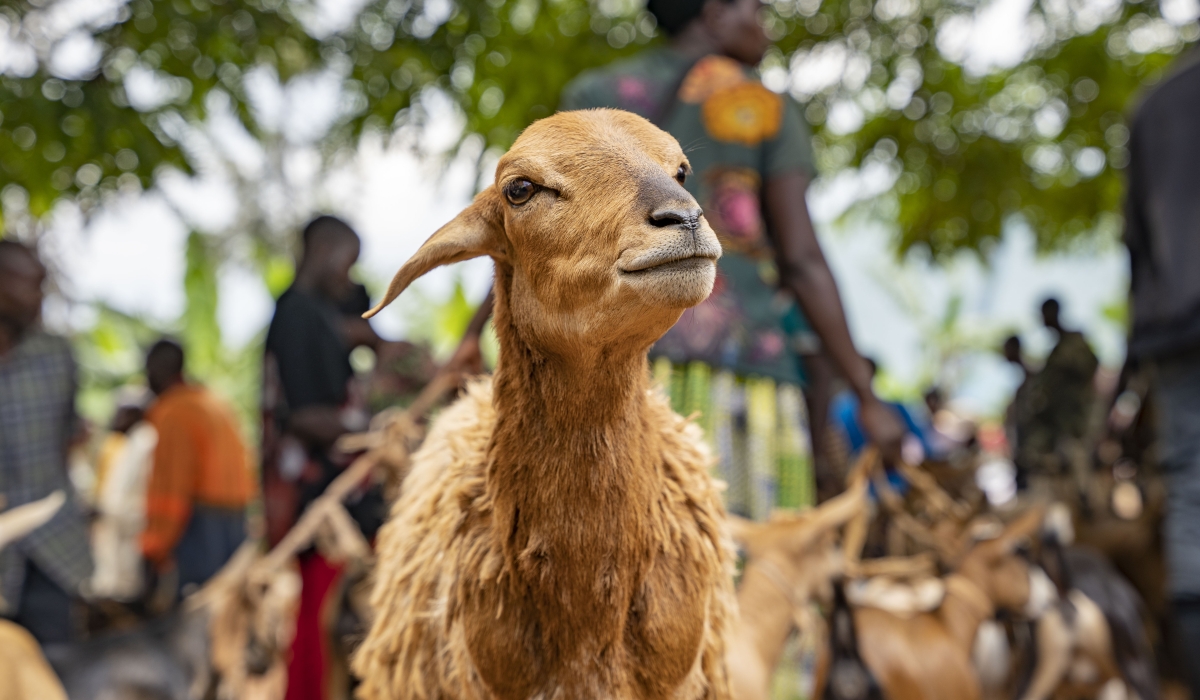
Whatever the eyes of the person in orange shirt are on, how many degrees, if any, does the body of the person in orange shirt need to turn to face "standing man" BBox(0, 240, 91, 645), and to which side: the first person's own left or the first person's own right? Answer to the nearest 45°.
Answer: approximately 135° to the first person's own left

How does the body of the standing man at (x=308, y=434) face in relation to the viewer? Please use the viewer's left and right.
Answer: facing to the right of the viewer

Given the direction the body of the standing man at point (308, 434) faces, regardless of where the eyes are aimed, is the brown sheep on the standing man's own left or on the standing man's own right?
on the standing man's own right

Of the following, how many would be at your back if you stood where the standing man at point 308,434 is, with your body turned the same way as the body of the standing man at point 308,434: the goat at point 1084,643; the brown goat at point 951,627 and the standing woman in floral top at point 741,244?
0

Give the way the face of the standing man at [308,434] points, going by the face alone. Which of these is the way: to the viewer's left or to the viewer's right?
to the viewer's right
